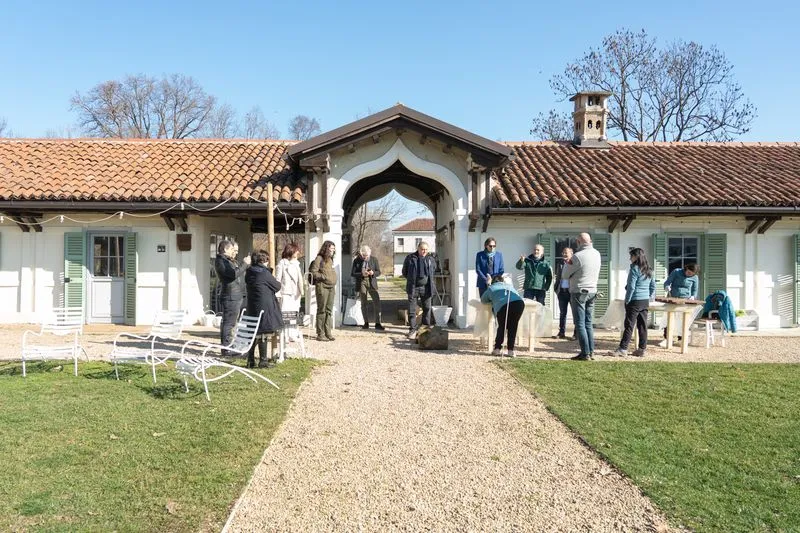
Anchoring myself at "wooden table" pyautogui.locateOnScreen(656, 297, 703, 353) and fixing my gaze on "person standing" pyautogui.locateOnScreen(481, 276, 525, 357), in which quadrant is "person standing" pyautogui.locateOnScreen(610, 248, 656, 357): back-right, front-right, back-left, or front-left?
front-left

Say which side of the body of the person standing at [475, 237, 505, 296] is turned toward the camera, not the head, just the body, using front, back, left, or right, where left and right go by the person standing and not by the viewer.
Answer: front

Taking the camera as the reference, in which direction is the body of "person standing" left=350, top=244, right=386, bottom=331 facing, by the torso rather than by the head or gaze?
toward the camera

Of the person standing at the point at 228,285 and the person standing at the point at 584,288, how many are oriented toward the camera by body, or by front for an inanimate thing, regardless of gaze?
0

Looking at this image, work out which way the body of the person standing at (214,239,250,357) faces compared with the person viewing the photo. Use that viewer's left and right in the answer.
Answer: facing to the right of the viewer

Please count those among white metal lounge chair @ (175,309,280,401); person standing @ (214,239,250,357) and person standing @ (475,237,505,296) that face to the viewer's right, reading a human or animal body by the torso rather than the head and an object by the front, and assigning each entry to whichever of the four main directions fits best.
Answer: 1

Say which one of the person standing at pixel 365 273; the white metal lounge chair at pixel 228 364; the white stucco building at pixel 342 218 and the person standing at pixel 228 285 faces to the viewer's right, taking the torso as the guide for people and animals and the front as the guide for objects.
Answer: the person standing at pixel 228 285

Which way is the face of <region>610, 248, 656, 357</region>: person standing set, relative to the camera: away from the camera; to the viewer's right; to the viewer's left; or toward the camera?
to the viewer's left

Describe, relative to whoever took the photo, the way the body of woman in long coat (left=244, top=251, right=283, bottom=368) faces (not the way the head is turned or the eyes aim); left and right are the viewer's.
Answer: facing away from the viewer and to the right of the viewer

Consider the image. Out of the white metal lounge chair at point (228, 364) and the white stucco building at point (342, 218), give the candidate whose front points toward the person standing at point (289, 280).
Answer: the white stucco building

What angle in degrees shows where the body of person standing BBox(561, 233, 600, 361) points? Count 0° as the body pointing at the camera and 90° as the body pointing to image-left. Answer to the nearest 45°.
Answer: approximately 135°

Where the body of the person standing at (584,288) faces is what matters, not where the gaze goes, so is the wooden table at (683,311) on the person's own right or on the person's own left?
on the person's own right

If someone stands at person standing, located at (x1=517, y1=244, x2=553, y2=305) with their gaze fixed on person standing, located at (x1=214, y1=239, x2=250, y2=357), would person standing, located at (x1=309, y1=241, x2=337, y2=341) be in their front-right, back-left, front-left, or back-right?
front-right

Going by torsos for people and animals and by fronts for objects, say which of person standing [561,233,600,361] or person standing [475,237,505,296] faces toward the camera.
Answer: person standing [475,237,505,296]

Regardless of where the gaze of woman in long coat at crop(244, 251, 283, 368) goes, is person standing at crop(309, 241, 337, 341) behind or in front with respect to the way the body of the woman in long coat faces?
in front

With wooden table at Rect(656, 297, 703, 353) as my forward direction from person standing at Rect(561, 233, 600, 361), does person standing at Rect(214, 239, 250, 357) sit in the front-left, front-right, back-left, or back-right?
back-left

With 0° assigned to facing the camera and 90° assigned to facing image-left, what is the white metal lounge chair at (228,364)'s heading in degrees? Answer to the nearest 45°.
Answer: approximately 45°

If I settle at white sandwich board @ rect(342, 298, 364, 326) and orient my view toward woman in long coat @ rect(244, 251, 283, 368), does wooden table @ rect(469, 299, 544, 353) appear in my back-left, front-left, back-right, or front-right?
front-left
